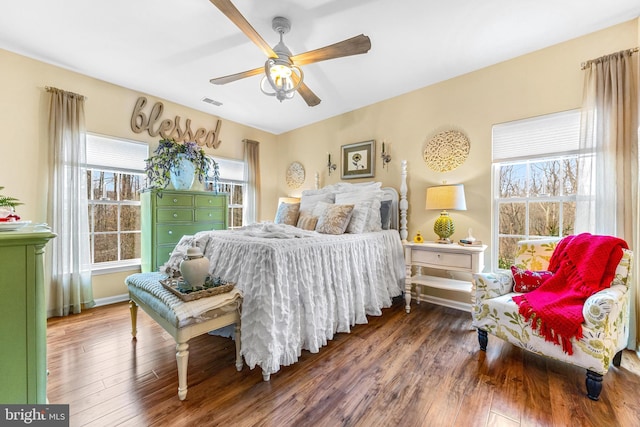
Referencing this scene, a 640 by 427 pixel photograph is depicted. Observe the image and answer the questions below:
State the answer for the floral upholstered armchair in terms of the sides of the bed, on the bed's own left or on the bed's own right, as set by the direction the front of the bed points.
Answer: on the bed's own left

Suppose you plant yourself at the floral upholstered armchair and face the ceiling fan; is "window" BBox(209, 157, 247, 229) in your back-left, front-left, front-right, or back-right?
front-right

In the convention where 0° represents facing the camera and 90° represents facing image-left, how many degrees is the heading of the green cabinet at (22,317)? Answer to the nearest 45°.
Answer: approximately 270°

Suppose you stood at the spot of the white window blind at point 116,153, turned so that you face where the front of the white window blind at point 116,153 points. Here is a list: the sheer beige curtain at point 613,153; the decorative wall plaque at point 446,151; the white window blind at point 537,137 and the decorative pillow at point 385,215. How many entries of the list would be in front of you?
4

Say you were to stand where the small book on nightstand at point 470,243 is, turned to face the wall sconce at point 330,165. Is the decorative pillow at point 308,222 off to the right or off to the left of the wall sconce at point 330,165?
left

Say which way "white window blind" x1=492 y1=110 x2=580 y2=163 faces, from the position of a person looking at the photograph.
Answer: facing the viewer and to the left of the viewer

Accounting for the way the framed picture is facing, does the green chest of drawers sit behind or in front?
in front

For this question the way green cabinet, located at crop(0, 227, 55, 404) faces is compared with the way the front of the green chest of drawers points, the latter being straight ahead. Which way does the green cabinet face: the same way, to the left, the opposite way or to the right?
to the left

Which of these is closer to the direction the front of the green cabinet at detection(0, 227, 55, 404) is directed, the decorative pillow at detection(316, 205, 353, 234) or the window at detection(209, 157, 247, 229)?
the decorative pillow

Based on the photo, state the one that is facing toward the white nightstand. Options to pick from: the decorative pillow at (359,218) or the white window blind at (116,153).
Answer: the white window blind

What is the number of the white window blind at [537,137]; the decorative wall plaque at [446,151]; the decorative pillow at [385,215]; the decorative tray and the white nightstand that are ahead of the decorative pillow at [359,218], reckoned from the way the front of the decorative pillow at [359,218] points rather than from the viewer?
1
